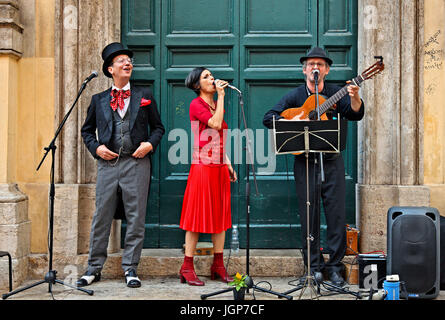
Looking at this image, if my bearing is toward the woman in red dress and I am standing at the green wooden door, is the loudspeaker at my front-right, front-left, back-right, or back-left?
front-left

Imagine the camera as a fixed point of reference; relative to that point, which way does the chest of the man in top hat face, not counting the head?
toward the camera

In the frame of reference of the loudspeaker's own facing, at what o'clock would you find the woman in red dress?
The woman in red dress is roughly at 3 o'clock from the loudspeaker.

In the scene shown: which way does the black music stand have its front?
away from the camera

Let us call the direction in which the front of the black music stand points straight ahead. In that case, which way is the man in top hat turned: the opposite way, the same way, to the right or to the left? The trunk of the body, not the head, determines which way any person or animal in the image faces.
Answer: the opposite way

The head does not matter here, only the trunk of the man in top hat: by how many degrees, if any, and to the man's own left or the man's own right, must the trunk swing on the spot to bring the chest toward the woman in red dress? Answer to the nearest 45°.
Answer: approximately 90° to the man's own left

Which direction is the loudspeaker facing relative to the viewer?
toward the camera

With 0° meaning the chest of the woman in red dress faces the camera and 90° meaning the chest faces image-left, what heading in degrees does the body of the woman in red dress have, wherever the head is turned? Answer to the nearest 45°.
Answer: approximately 315°

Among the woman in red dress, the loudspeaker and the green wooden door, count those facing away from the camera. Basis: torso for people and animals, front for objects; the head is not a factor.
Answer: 0

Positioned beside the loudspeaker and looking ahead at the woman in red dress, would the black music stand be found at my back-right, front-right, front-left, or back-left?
front-left

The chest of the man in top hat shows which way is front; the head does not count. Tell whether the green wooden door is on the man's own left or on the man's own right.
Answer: on the man's own left
